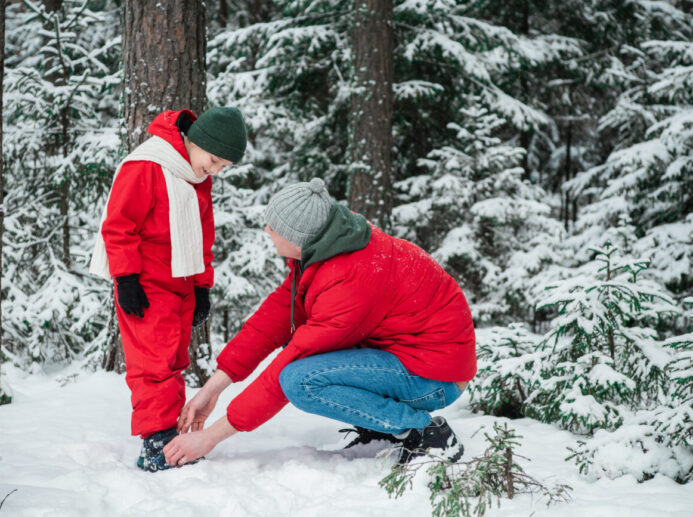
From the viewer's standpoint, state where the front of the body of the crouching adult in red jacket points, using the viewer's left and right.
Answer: facing to the left of the viewer

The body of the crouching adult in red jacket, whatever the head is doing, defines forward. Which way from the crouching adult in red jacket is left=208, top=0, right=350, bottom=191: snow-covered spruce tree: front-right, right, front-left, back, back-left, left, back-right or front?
right

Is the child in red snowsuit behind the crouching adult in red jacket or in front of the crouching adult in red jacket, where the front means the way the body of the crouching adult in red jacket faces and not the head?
in front

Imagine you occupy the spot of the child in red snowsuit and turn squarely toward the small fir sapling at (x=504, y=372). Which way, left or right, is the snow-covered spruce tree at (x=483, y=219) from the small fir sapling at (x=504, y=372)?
left

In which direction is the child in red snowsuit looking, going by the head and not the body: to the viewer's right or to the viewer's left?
to the viewer's right

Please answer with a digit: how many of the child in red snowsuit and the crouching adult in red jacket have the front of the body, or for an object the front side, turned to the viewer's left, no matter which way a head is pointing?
1

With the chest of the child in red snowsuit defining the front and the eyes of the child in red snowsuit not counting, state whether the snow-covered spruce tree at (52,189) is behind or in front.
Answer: behind

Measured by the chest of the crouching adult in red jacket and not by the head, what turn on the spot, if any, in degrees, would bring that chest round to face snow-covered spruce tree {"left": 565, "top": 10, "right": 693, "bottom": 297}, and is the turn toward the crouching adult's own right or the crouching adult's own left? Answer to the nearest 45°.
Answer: approximately 135° to the crouching adult's own right

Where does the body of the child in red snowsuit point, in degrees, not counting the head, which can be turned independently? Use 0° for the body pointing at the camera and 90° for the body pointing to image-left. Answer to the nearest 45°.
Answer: approximately 315°

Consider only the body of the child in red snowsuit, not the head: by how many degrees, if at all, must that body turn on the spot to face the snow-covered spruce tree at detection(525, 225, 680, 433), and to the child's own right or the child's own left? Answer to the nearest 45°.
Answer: approximately 45° to the child's own left

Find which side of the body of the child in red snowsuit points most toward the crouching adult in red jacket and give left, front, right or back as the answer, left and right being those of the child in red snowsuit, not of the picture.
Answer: front

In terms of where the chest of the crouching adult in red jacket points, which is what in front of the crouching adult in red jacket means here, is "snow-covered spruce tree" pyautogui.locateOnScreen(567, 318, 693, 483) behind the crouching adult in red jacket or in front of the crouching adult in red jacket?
behind
